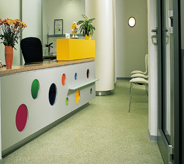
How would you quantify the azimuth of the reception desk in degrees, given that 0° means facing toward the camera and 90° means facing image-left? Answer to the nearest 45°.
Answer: approximately 315°

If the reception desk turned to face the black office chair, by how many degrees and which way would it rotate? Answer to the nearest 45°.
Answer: approximately 135° to its left

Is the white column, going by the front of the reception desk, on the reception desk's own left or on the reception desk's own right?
on the reception desk's own left

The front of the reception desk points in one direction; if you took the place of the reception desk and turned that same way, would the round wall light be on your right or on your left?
on your left
